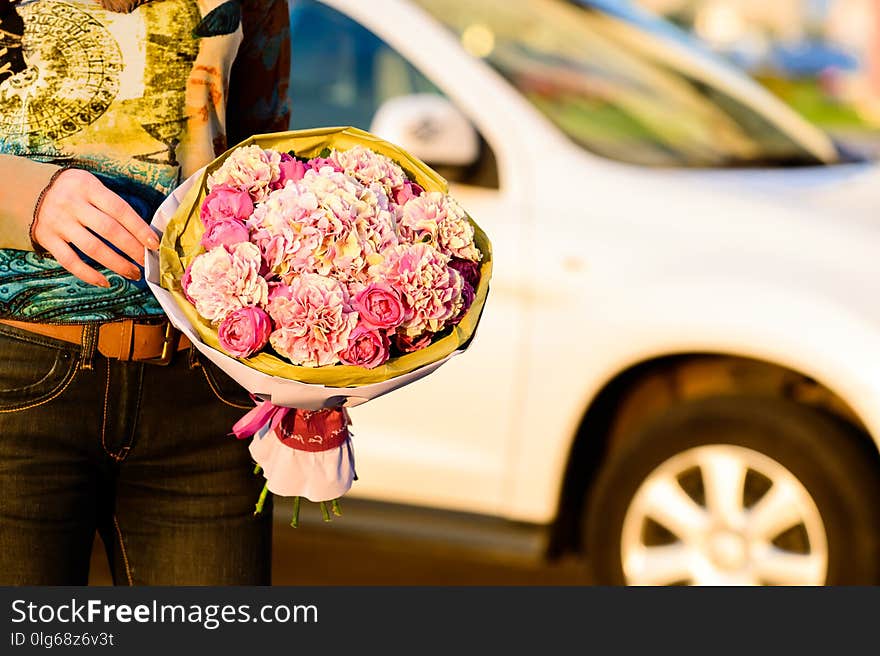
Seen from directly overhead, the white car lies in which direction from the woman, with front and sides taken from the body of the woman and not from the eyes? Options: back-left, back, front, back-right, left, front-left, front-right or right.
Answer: back-left

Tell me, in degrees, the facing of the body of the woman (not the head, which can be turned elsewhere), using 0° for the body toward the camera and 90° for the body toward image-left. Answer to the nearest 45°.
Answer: approximately 0°
